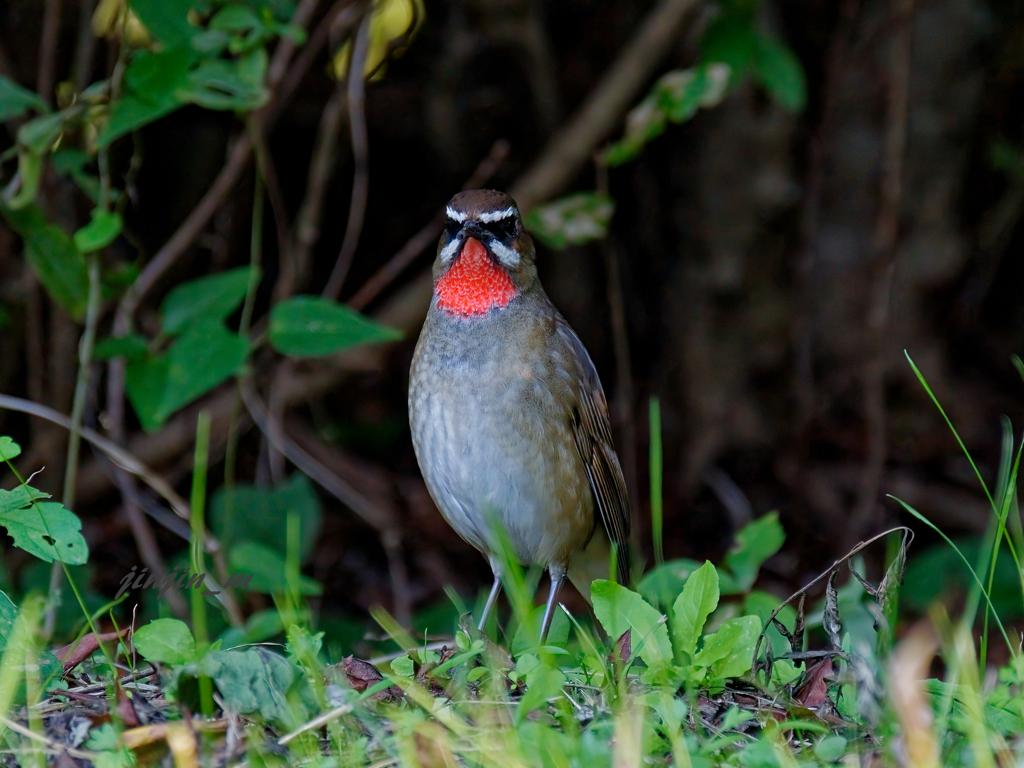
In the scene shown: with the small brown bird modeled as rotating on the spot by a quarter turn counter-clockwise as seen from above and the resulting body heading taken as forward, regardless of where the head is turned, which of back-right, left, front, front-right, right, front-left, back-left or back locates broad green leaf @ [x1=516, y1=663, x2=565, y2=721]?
front-right

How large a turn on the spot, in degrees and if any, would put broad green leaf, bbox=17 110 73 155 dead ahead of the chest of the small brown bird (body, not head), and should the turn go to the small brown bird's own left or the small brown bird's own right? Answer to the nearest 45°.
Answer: approximately 45° to the small brown bird's own right

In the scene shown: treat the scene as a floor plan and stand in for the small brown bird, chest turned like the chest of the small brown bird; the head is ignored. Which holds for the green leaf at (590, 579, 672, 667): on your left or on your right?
on your left

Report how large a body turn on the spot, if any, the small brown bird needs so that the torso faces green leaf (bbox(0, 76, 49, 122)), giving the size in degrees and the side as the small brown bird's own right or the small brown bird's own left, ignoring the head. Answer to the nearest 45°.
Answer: approximately 45° to the small brown bird's own right

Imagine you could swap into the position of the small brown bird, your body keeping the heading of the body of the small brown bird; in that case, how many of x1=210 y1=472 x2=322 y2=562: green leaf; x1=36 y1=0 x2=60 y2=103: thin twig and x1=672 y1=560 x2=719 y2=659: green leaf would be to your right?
2

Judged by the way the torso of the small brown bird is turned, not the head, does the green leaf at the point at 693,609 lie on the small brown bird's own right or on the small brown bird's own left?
on the small brown bird's own left

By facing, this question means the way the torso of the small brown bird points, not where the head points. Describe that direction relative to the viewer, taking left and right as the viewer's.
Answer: facing the viewer and to the left of the viewer
